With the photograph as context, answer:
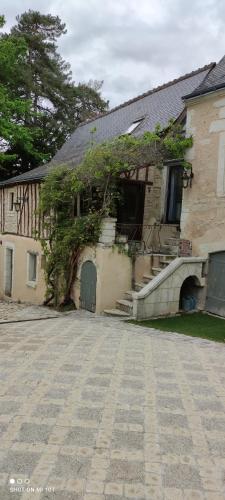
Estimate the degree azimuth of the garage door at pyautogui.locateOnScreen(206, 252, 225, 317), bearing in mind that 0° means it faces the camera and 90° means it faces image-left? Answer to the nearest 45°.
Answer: approximately 45°

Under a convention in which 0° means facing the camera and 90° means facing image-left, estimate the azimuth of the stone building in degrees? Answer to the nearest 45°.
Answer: approximately 45°

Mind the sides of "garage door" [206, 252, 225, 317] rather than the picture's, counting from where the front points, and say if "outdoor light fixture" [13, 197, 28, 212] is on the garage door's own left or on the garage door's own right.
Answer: on the garage door's own right

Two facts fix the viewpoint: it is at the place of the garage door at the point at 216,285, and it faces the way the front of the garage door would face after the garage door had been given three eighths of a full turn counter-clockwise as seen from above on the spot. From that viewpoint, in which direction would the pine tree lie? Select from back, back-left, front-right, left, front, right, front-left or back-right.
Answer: back-left

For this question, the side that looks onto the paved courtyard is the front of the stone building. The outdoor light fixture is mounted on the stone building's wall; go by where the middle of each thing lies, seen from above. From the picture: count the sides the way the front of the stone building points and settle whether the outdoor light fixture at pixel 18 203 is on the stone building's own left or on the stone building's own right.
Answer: on the stone building's own right

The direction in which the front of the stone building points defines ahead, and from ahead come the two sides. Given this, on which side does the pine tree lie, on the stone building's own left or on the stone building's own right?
on the stone building's own right
